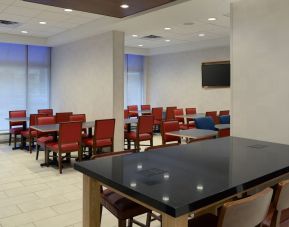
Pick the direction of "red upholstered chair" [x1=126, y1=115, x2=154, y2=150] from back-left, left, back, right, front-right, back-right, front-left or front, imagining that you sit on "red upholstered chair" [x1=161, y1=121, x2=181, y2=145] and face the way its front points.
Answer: back

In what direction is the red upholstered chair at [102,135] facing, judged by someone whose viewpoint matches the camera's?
facing away from the viewer and to the left of the viewer

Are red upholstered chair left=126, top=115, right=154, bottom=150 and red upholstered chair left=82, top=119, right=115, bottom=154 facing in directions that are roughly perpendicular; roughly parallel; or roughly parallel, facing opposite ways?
roughly parallel

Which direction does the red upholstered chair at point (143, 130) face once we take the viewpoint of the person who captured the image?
facing away from the viewer and to the left of the viewer

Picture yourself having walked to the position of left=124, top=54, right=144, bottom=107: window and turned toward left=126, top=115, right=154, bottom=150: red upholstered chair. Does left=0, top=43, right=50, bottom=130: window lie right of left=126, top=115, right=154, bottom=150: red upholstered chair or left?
right

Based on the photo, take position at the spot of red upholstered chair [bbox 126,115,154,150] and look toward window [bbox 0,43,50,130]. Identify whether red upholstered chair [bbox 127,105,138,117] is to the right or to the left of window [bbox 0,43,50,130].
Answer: right

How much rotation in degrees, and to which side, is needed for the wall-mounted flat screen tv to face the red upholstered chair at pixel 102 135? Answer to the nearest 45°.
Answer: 0° — it already faces it

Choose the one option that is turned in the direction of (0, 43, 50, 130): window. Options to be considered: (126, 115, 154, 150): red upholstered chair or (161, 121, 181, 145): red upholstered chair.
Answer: (126, 115, 154, 150): red upholstered chair

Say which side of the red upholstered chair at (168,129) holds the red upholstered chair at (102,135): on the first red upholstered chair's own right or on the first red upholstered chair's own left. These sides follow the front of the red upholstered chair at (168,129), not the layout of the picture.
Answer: on the first red upholstered chair's own right

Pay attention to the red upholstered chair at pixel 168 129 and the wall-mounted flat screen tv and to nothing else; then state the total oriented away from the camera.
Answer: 0

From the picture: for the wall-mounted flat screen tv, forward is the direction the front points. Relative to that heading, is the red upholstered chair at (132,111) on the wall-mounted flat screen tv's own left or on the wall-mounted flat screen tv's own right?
on the wall-mounted flat screen tv's own right

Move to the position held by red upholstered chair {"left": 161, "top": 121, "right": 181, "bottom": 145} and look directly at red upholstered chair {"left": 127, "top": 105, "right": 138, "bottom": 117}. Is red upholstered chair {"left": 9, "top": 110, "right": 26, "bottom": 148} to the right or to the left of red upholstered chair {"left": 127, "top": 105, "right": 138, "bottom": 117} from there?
left
